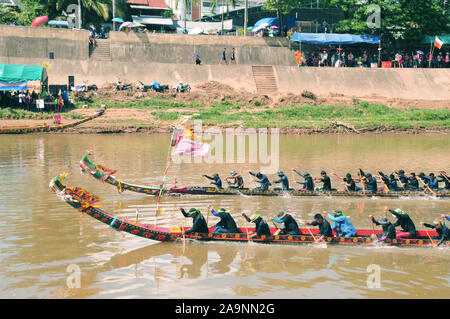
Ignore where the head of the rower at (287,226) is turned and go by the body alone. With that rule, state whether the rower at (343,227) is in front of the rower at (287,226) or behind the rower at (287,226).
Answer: behind

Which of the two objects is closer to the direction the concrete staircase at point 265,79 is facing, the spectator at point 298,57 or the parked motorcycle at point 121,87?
the parked motorcycle

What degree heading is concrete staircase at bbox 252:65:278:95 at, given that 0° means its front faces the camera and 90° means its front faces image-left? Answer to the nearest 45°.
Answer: approximately 0°

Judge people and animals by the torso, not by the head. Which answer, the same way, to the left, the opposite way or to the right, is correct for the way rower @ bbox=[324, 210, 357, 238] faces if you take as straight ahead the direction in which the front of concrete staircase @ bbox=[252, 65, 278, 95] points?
to the right

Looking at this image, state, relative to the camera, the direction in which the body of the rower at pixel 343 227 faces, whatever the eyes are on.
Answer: to the viewer's left

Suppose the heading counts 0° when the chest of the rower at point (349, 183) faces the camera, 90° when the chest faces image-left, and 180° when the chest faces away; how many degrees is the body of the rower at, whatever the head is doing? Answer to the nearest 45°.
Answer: approximately 90°

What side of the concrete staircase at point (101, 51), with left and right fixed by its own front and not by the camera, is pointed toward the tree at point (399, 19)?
left

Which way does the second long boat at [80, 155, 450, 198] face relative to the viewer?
to the viewer's left

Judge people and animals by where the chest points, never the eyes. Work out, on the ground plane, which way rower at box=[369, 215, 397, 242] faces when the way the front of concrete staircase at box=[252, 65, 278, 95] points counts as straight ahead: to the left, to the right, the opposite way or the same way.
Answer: to the right

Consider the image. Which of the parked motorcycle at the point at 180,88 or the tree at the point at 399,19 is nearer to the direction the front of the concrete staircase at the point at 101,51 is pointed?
the parked motorcycle

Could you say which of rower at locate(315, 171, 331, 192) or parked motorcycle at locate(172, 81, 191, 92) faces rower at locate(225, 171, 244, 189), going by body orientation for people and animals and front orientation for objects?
rower at locate(315, 171, 331, 192)

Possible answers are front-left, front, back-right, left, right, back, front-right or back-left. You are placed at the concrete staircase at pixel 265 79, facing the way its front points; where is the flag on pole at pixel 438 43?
left
